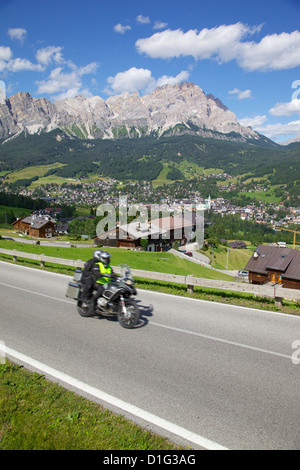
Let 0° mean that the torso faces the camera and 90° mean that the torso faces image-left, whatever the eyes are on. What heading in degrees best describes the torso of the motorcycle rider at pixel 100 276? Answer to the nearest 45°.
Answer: approximately 315°

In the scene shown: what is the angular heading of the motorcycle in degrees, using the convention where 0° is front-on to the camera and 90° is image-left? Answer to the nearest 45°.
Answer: approximately 315°
